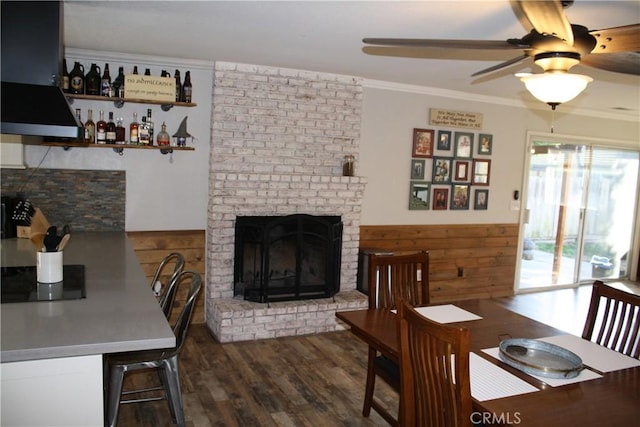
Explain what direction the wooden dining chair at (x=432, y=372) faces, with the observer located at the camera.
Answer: facing away from the viewer and to the right of the viewer

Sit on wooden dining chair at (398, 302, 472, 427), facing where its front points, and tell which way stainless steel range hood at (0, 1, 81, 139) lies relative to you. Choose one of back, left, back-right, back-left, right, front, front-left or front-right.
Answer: back-left

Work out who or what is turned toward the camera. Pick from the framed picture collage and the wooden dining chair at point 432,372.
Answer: the framed picture collage

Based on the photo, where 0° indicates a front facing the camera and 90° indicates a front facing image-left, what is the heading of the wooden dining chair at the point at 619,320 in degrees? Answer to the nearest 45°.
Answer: approximately 45°

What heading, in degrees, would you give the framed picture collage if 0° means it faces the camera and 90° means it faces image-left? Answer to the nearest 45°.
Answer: approximately 0°

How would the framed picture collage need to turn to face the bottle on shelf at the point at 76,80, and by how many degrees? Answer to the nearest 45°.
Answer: approximately 45° to its right

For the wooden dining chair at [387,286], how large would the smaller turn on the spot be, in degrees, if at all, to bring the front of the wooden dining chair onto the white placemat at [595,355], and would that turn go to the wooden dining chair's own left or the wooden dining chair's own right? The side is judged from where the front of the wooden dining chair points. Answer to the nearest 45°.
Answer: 0° — it already faces it

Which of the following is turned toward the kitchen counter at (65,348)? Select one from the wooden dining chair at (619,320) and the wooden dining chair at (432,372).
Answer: the wooden dining chair at (619,320)

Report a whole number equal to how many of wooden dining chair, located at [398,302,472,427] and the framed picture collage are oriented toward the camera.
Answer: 1

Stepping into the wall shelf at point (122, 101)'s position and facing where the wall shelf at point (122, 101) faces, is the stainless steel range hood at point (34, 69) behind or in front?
in front

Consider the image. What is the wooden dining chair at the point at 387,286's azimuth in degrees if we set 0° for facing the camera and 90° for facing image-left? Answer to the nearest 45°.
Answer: approximately 315°

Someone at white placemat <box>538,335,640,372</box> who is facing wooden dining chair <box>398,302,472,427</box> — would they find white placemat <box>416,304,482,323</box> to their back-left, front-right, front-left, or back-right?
front-right

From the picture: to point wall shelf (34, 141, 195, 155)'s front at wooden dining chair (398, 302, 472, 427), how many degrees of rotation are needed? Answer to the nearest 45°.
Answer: approximately 45° to its left

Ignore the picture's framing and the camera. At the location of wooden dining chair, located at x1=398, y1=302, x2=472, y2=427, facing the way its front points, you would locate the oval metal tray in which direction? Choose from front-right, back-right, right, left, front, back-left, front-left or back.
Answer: front

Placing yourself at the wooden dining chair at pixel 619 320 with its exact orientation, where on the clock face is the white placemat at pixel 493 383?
The white placemat is roughly at 11 o'clock from the wooden dining chair.
